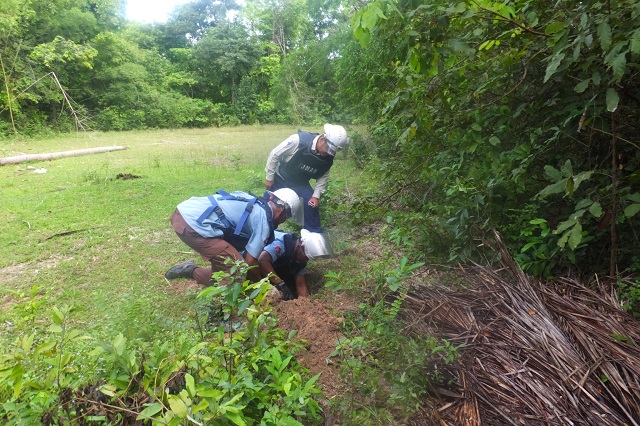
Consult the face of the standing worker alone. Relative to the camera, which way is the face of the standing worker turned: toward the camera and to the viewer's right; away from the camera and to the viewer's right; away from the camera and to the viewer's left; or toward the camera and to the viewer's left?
toward the camera and to the viewer's right

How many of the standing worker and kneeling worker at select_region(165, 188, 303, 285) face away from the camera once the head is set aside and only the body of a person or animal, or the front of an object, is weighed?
0

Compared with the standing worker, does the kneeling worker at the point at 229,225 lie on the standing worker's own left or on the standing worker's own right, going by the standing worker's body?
on the standing worker's own right

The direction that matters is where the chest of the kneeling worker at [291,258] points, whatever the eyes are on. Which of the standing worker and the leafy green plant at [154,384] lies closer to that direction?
the leafy green plant

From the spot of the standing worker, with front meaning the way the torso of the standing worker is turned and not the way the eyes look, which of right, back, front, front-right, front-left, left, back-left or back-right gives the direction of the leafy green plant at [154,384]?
front-right

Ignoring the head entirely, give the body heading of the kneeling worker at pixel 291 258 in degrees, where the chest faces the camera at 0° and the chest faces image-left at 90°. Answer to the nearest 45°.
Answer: approximately 315°

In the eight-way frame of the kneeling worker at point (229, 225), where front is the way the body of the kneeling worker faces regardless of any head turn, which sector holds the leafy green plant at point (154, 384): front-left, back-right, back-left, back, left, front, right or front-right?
right

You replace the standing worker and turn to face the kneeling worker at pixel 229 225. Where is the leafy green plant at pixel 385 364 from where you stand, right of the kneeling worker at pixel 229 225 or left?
left

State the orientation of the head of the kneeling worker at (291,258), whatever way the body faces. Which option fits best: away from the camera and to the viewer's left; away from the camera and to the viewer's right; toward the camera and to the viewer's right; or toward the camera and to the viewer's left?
toward the camera and to the viewer's right

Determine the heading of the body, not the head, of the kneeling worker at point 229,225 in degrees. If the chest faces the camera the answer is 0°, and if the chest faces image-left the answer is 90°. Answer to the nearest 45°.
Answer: approximately 270°

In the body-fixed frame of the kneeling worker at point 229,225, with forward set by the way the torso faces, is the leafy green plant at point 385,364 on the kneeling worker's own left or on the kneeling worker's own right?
on the kneeling worker's own right

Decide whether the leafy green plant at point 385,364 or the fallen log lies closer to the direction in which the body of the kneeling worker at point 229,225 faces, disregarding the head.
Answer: the leafy green plant

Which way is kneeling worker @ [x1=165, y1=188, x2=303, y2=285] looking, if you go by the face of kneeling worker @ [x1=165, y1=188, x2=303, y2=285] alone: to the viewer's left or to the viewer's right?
to the viewer's right
